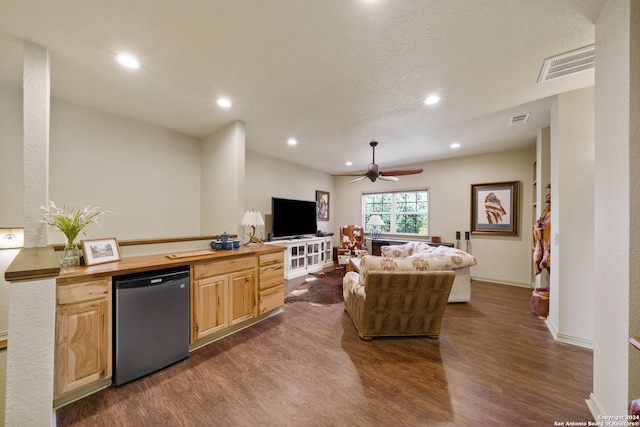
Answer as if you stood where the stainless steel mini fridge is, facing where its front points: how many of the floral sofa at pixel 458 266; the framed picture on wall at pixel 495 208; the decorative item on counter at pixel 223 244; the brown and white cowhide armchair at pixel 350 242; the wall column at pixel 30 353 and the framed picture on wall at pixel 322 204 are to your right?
1

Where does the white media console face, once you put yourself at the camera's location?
facing the viewer and to the right of the viewer

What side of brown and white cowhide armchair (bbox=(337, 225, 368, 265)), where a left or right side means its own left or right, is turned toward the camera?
front

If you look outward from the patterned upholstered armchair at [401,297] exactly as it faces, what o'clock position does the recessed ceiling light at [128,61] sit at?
The recessed ceiling light is roughly at 8 o'clock from the patterned upholstered armchair.

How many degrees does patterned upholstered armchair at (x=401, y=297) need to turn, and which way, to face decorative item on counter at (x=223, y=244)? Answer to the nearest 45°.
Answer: approximately 90° to its left

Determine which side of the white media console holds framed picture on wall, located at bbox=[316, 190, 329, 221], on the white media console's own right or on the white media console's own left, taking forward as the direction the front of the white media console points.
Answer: on the white media console's own left

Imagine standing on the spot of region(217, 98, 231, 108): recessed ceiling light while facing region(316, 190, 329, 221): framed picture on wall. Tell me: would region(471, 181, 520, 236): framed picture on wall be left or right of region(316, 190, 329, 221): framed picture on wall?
right

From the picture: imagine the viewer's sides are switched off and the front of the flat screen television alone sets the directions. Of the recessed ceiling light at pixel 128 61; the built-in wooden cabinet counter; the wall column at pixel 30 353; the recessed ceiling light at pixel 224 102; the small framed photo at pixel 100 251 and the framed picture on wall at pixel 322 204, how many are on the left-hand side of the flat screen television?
1

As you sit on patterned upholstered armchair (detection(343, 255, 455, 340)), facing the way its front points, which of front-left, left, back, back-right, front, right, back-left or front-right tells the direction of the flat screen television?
front-left

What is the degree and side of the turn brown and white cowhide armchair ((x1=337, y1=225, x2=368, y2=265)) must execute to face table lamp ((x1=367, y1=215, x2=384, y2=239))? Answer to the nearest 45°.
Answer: approximately 90° to its left

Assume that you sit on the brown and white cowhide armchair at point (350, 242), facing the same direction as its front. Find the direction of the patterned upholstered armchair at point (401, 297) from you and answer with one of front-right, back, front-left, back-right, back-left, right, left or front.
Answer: front

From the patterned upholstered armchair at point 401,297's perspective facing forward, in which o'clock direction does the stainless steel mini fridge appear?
The stainless steel mini fridge is roughly at 8 o'clock from the patterned upholstered armchair.

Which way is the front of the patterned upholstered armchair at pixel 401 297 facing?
away from the camera

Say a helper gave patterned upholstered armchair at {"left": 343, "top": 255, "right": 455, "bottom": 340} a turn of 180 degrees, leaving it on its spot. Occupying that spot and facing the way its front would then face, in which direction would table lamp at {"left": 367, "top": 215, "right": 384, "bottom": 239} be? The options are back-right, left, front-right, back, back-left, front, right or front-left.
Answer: back

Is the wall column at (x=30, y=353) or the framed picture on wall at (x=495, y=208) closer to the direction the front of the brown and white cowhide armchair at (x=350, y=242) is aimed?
the wall column

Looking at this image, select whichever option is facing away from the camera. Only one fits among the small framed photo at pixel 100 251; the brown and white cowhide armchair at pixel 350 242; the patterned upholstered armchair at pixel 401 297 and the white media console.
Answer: the patterned upholstered armchair

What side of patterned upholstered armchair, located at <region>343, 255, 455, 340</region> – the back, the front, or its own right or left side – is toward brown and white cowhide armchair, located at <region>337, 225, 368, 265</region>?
front

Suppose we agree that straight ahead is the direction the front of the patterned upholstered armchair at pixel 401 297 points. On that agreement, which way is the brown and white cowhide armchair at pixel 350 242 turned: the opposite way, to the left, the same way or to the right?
the opposite way
